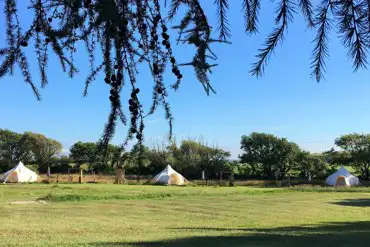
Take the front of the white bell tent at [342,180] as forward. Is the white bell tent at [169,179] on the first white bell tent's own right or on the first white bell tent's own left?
on the first white bell tent's own right

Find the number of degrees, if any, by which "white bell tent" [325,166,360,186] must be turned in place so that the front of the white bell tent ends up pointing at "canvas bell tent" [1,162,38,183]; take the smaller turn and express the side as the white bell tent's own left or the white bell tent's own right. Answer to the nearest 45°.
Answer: approximately 90° to the white bell tent's own right

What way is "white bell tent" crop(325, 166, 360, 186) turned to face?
toward the camera
